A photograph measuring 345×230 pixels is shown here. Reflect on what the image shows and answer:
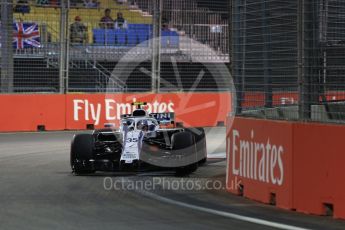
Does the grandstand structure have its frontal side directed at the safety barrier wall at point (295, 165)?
yes

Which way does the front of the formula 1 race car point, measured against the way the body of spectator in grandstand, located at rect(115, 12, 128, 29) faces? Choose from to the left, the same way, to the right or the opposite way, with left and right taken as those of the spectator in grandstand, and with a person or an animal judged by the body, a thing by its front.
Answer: the same way

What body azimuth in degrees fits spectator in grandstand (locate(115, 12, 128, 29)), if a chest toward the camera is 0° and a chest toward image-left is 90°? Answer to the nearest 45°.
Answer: approximately 0°

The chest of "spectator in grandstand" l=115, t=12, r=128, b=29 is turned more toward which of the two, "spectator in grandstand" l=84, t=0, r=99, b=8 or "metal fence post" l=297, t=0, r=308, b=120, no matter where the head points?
the metal fence post

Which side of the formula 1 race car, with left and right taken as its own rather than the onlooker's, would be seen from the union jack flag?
back

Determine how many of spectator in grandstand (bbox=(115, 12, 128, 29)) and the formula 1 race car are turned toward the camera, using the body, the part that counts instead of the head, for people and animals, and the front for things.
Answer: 2

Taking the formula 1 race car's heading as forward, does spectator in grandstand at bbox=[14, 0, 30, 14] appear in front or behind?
behind

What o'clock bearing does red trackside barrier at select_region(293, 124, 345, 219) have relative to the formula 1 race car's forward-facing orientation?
The red trackside barrier is roughly at 11 o'clock from the formula 1 race car.

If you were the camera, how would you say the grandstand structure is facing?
facing the viewer

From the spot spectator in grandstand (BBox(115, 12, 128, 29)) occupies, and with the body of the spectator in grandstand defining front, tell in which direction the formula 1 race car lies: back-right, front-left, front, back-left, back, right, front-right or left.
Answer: front

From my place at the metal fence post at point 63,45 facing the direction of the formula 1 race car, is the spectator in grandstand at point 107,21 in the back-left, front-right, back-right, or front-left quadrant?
back-left

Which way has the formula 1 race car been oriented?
toward the camera

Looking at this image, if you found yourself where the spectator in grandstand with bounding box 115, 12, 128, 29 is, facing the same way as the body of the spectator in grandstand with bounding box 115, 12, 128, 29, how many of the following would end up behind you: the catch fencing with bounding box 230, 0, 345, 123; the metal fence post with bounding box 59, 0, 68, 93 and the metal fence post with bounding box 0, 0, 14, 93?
0

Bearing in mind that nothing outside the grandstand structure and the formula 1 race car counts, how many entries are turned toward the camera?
2

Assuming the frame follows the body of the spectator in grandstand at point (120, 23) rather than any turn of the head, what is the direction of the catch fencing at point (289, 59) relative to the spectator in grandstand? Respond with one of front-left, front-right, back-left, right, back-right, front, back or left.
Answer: front

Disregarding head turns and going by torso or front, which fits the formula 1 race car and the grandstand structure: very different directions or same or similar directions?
same or similar directions
